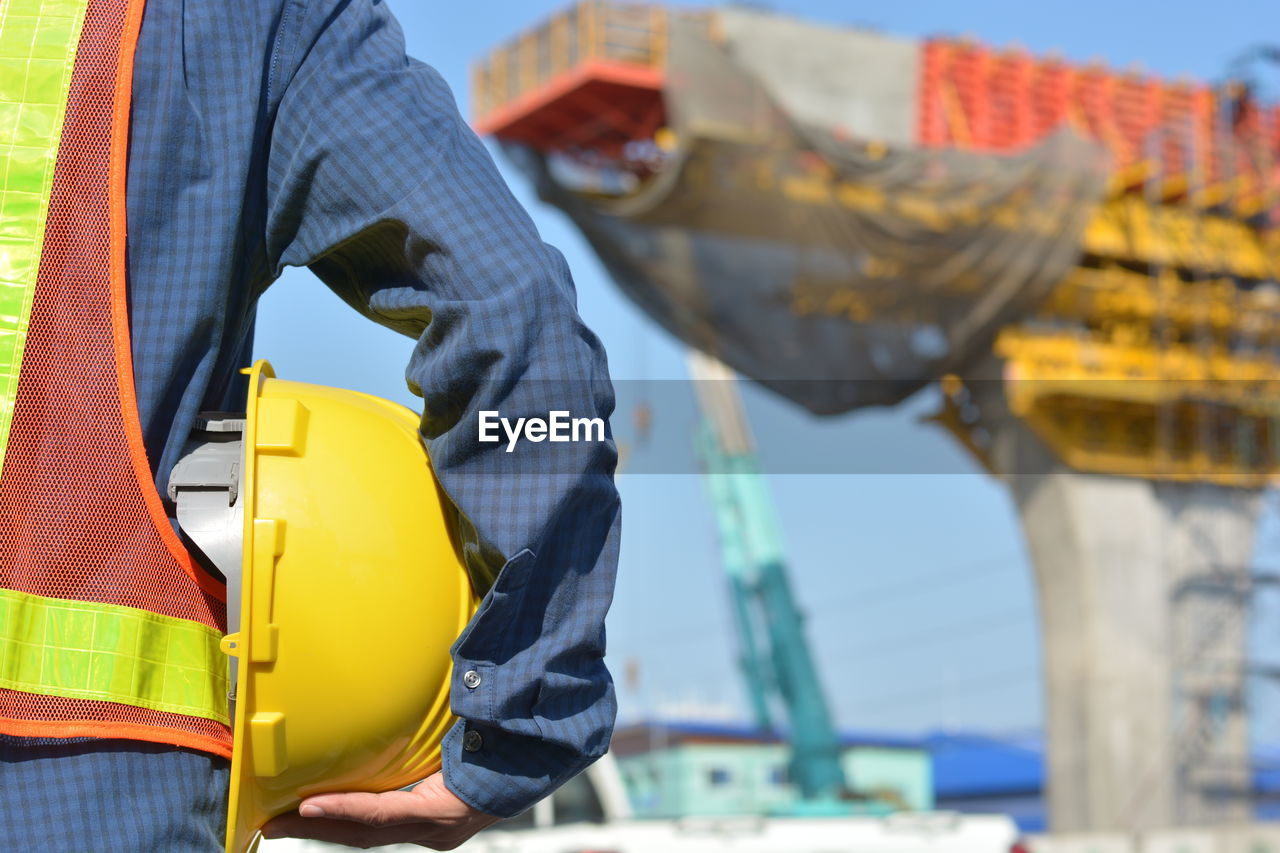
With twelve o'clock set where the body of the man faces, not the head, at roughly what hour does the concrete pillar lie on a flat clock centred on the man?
The concrete pillar is roughly at 1 o'clock from the man.

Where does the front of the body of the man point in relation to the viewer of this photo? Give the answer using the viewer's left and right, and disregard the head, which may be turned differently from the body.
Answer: facing away from the viewer

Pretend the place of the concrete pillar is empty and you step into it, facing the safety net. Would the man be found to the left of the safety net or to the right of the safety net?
left

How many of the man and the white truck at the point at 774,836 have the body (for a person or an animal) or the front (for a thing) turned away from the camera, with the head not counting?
1

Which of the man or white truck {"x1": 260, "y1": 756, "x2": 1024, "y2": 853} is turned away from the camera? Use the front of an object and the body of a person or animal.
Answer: the man
